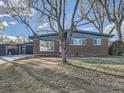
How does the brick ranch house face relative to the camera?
toward the camera

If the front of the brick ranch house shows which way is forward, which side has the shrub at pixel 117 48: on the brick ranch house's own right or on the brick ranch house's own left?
on the brick ranch house's own left
